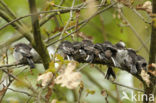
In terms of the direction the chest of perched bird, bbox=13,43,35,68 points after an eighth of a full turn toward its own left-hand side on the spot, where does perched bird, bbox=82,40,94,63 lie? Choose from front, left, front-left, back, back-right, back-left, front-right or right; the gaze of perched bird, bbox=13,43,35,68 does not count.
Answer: left

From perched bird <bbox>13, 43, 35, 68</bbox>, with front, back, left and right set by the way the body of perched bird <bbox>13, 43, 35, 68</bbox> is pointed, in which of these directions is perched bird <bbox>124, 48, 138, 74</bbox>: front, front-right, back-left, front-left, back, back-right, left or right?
back-left

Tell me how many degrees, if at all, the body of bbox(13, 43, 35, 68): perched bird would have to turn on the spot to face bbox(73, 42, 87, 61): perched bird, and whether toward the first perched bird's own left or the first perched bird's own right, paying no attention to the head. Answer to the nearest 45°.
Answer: approximately 135° to the first perched bird's own left

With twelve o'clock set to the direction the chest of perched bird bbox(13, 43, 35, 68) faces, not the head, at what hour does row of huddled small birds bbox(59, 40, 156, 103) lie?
The row of huddled small birds is roughly at 7 o'clock from the perched bird.

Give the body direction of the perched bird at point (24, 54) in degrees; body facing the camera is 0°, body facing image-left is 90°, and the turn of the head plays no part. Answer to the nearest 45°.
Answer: approximately 90°

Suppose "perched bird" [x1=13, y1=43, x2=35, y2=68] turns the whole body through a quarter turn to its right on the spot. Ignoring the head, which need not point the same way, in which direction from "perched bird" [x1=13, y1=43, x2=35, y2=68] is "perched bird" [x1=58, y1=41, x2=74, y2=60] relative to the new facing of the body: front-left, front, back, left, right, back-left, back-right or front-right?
back-right

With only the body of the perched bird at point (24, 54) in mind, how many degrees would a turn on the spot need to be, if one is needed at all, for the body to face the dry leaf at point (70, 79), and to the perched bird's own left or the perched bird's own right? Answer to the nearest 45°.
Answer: approximately 90° to the perched bird's own left

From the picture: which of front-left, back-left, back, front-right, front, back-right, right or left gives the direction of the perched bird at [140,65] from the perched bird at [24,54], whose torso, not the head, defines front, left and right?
back-left
